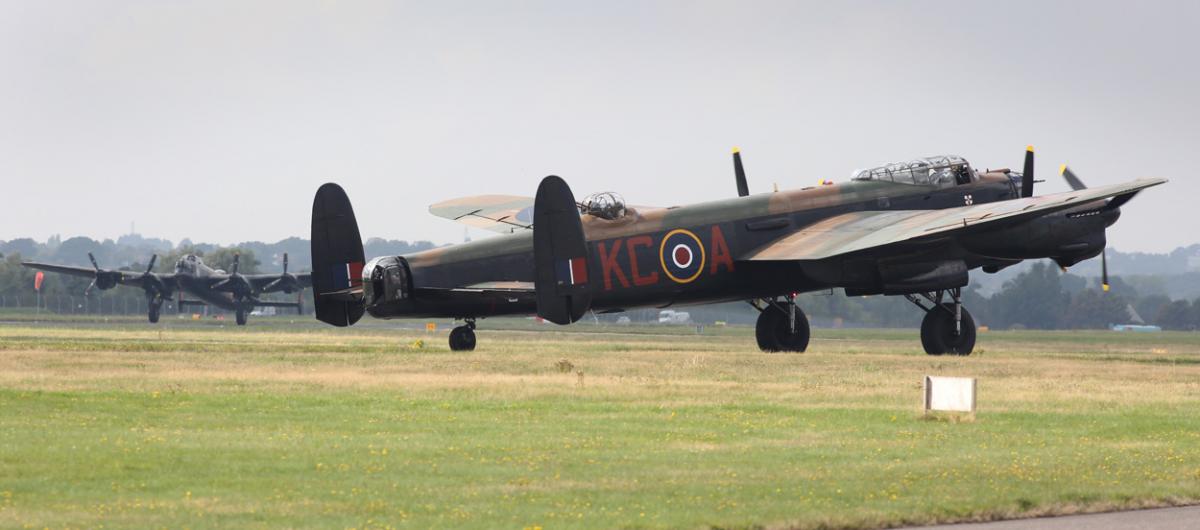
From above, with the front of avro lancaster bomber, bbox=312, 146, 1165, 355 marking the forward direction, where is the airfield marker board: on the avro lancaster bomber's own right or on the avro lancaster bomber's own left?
on the avro lancaster bomber's own right

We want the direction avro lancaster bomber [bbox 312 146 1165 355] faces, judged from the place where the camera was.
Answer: facing away from the viewer and to the right of the viewer
